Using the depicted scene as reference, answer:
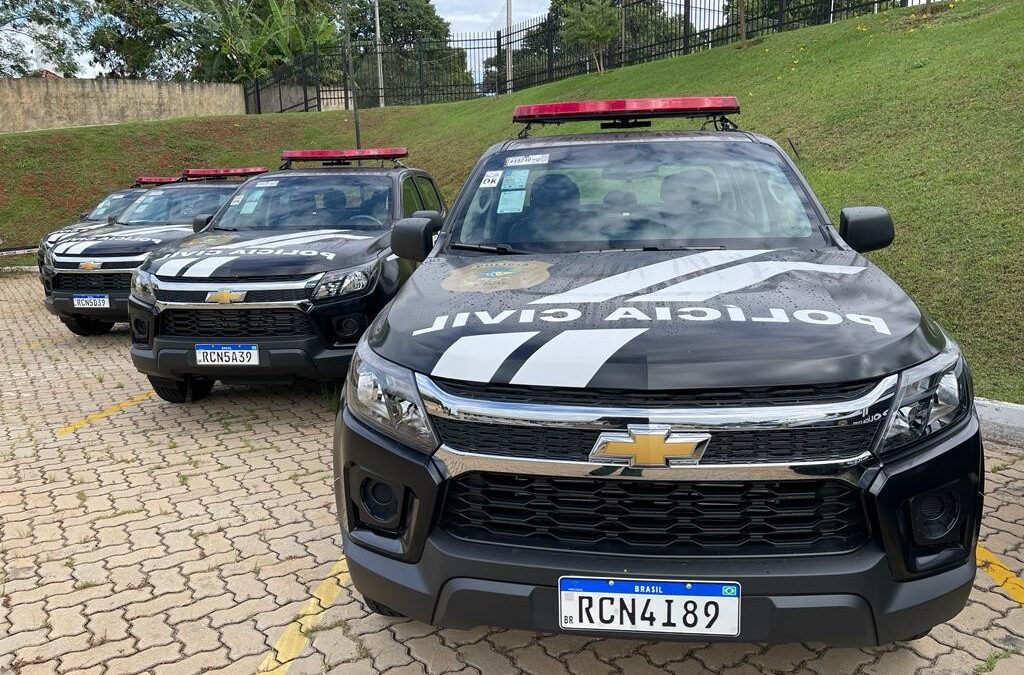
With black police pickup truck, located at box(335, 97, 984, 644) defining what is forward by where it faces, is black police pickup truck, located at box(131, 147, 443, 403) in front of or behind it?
behind

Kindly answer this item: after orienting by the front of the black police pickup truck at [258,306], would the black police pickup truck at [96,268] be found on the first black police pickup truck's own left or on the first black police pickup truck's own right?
on the first black police pickup truck's own right

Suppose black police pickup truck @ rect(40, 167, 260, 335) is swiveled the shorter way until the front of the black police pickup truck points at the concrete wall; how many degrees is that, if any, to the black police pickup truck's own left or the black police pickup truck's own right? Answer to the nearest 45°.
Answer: approximately 135° to the black police pickup truck's own right

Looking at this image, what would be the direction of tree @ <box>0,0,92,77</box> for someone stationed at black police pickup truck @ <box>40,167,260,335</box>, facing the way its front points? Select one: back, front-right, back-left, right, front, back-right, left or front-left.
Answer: back-right

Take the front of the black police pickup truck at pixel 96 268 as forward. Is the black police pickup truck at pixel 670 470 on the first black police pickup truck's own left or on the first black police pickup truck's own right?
on the first black police pickup truck's own left

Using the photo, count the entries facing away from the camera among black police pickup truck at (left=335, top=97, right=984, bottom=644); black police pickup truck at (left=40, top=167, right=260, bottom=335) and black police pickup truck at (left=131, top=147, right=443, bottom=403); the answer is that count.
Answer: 0

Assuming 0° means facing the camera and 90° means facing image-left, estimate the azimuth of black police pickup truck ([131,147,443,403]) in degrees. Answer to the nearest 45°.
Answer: approximately 45°

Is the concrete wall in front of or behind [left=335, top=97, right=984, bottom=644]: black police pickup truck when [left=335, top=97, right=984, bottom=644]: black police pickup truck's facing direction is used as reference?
behind

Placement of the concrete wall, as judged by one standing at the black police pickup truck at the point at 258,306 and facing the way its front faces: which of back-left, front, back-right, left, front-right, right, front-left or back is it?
back-right

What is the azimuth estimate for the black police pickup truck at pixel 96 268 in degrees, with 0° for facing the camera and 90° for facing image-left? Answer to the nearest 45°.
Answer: approximately 45°

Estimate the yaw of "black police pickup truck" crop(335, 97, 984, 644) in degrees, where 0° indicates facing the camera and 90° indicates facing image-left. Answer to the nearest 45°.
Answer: approximately 0°

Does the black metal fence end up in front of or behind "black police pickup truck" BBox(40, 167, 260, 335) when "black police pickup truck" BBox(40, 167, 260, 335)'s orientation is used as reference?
behind
